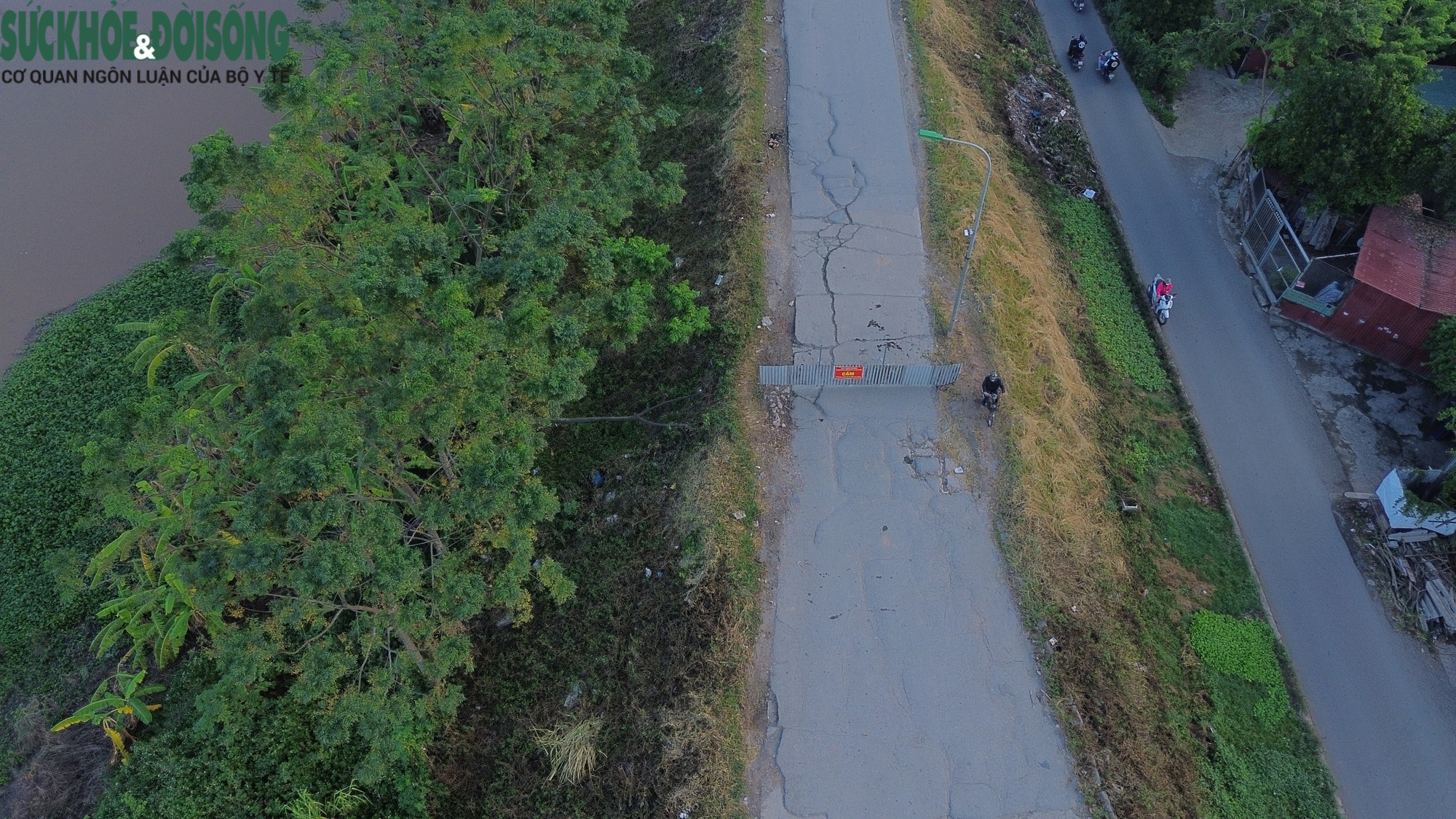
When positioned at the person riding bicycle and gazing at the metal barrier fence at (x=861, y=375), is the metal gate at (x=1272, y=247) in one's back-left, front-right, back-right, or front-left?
back-right

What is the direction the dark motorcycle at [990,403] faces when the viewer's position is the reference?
facing the viewer

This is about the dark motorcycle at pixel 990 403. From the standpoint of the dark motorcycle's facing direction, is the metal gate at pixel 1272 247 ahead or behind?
behind

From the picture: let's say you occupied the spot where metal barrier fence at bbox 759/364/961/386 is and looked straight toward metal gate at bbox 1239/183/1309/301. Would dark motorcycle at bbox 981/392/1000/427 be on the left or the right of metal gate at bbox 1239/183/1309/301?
right

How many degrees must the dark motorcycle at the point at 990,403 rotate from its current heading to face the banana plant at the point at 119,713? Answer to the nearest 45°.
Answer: approximately 45° to its right
